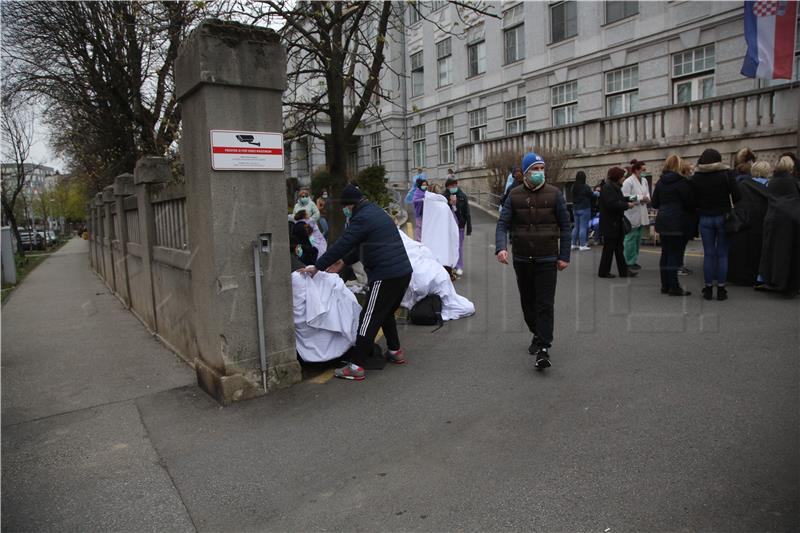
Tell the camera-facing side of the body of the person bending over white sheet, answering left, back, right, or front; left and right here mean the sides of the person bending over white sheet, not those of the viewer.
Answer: left

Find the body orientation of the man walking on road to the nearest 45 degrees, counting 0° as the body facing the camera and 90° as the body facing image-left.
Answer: approximately 0°

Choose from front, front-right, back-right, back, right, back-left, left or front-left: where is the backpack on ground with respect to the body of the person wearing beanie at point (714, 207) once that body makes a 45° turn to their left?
left

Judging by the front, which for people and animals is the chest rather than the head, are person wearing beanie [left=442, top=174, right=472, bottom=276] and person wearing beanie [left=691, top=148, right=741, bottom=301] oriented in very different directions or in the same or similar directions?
very different directions

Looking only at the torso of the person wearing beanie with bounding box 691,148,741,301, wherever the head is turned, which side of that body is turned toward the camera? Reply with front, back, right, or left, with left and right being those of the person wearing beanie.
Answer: back

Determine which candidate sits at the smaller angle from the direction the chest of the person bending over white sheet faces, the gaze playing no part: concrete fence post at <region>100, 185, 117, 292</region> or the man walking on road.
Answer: the concrete fence post

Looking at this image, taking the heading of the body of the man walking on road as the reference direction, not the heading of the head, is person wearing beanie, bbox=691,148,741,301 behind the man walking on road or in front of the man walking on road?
behind

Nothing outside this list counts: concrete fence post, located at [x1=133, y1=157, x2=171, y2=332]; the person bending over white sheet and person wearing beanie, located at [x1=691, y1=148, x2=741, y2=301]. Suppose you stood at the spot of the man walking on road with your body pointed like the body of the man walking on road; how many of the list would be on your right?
2

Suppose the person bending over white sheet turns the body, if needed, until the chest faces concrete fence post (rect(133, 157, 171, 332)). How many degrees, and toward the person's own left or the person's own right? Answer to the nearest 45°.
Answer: approximately 45° to the person's own right

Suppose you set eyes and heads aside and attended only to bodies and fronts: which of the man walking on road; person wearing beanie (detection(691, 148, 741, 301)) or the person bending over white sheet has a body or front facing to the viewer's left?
the person bending over white sheet
